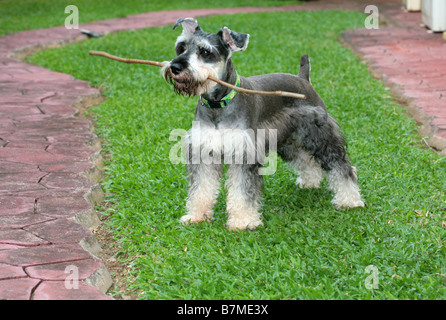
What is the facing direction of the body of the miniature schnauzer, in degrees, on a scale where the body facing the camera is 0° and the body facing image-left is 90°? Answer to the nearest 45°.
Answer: approximately 45°
